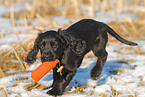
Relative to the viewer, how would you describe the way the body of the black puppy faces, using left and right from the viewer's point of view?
facing the viewer and to the left of the viewer
